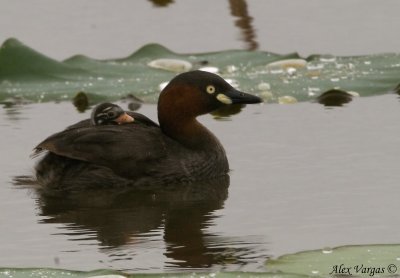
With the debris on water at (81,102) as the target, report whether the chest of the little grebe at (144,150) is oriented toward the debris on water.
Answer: no

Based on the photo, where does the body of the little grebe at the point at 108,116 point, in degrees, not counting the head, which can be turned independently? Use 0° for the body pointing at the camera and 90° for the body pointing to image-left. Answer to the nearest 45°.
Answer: approximately 270°

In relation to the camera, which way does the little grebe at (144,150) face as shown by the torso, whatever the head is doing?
to the viewer's right

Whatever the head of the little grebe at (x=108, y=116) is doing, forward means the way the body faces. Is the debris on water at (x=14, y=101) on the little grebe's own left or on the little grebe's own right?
on the little grebe's own left

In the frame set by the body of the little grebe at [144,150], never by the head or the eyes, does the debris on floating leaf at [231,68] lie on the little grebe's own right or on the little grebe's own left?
on the little grebe's own left

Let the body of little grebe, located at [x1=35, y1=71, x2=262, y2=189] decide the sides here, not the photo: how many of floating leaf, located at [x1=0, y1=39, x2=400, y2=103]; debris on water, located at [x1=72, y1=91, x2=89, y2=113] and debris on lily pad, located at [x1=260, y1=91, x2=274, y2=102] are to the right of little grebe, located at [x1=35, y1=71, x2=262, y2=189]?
0

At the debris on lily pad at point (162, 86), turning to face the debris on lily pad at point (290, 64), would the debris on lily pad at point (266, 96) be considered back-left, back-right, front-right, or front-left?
front-right

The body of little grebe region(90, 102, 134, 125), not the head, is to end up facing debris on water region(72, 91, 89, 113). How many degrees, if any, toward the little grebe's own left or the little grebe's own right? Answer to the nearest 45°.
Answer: approximately 90° to the little grebe's own left

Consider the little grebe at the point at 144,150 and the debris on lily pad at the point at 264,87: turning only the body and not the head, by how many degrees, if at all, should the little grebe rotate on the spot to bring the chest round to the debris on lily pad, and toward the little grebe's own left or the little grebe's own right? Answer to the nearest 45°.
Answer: approximately 45° to the little grebe's own left

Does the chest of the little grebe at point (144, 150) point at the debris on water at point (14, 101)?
no
